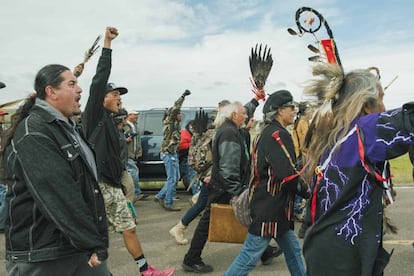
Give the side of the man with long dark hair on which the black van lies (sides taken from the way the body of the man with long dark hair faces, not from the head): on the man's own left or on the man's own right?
on the man's own left

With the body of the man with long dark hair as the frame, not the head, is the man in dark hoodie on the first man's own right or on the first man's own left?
on the first man's own left

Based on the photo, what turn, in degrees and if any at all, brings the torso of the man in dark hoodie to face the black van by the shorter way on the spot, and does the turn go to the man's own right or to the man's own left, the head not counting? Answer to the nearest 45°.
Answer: approximately 90° to the man's own left

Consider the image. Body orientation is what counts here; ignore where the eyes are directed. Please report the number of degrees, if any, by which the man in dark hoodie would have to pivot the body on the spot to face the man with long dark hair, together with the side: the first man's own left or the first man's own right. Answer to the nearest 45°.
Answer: approximately 90° to the first man's own right
